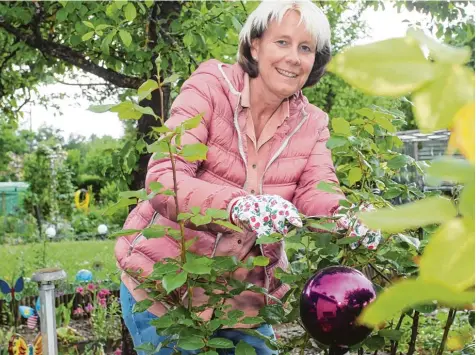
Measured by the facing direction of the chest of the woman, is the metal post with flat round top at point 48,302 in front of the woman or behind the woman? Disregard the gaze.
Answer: behind

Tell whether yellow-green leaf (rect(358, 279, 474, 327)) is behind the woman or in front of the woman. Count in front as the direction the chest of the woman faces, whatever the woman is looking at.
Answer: in front

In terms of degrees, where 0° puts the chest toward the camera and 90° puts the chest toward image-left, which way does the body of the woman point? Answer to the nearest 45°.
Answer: approximately 315°

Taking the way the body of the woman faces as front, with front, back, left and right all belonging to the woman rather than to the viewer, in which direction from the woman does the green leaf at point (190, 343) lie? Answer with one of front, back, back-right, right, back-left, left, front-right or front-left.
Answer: front-right

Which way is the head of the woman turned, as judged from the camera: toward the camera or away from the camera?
toward the camera

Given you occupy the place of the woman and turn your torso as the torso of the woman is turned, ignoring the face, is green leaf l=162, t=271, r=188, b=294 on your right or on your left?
on your right

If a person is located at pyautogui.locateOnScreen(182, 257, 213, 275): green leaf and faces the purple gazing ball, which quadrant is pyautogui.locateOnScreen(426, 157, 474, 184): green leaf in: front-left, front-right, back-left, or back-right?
front-right

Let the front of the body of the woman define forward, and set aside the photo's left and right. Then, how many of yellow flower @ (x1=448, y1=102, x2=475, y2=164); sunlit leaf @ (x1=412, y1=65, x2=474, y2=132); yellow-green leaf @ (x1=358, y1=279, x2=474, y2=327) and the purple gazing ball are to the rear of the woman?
0

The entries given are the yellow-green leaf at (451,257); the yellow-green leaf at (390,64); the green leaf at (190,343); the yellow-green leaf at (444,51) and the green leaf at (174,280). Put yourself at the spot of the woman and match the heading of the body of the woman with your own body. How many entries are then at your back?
0

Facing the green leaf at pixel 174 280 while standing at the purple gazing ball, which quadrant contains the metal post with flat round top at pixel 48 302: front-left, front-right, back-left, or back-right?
front-right

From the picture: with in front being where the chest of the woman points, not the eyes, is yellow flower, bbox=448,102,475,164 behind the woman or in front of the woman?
in front

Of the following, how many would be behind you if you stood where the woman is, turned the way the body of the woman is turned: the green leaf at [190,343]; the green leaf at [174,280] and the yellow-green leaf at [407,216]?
0
